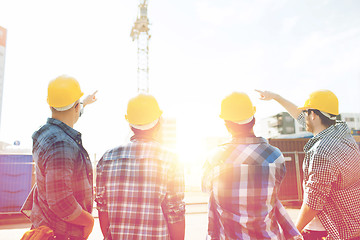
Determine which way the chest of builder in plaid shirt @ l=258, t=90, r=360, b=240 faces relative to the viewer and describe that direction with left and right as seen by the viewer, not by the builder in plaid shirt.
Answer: facing to the left of the viewer

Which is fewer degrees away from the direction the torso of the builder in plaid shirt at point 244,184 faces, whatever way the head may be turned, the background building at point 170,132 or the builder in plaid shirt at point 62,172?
the background building

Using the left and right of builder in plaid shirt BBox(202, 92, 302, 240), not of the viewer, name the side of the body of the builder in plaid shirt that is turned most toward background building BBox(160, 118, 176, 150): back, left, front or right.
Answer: front

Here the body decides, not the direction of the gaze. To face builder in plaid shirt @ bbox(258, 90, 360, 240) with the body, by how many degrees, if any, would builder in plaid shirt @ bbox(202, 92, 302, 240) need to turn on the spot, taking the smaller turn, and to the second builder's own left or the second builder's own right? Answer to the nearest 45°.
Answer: approximately 45° to the second builder's own right

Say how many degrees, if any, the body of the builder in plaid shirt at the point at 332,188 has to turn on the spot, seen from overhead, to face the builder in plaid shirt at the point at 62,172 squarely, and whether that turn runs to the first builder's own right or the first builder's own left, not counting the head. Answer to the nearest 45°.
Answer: approximately 45° to the first builder's own left

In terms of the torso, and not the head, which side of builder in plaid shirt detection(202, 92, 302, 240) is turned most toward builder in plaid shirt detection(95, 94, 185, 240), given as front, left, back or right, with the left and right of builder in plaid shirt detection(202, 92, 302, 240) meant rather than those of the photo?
left

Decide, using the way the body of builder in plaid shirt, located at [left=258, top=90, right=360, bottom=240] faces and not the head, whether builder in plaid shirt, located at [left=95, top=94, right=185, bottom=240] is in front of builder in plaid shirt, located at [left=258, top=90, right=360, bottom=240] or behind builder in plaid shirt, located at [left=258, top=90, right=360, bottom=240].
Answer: in front

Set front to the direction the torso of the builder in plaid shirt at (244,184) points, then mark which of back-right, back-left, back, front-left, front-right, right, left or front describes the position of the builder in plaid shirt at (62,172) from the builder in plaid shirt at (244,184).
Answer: left

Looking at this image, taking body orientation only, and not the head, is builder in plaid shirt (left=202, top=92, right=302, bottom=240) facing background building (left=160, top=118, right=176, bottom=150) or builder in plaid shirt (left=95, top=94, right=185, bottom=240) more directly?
the background building

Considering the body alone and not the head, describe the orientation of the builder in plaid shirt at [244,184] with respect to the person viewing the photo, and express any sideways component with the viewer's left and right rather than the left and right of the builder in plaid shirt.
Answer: facing away from the viewer

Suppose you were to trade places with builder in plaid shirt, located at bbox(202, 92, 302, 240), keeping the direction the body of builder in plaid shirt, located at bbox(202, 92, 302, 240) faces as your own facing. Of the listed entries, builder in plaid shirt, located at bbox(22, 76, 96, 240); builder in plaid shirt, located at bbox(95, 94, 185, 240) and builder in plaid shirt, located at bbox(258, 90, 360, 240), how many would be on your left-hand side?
2
